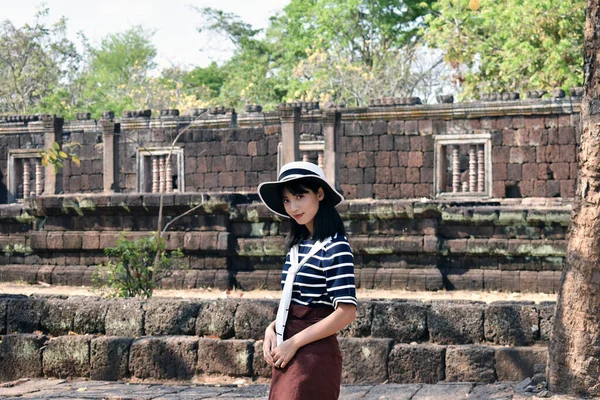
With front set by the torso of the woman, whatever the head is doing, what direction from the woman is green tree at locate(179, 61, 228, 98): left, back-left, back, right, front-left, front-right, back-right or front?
back-right

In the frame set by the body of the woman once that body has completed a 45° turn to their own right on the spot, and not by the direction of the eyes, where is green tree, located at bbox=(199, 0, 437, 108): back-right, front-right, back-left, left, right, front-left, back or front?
right

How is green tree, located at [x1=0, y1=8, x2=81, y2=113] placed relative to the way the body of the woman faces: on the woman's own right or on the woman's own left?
on the woman's own right

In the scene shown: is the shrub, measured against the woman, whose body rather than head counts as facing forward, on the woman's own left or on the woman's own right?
on the woman's own right

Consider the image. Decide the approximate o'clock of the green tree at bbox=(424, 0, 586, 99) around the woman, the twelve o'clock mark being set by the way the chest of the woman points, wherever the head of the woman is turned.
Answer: The green tree is roughly at 5 o'clock from the woman.

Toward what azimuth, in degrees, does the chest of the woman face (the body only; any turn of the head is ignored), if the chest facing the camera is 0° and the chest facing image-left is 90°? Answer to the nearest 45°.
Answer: approximately 45°
